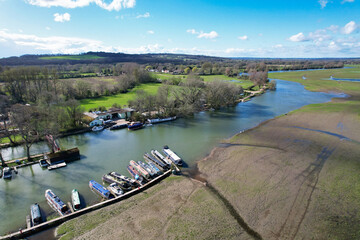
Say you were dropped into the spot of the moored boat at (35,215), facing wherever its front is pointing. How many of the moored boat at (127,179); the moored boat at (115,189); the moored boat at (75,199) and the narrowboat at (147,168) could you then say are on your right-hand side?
4

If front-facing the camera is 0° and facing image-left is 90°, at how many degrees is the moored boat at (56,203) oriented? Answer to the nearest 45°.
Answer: approximately 135°

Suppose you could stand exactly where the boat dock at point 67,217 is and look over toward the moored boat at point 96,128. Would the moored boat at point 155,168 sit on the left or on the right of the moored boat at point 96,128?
right

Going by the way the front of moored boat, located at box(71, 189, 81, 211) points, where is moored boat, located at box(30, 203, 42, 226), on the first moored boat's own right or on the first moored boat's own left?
on the first moored boat's own left

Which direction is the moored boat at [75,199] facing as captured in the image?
away from the camera

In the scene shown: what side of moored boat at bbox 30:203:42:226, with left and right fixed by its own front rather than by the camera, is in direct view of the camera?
back

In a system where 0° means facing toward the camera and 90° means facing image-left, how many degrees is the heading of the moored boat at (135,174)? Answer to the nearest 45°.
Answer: approximately 135°

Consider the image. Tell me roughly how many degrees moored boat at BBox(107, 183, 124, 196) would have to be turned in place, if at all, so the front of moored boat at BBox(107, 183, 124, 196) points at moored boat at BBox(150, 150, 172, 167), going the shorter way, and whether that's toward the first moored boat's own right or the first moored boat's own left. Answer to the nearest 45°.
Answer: approximately 90° to the first moored boat's own right

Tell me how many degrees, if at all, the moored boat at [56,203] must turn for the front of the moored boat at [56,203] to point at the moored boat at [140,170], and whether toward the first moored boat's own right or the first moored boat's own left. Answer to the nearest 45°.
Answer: approximately 135° to the first moored boat's own right

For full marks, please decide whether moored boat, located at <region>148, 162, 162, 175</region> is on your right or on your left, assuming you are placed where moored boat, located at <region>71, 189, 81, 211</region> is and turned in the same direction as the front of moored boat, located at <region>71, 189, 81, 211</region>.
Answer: on your right

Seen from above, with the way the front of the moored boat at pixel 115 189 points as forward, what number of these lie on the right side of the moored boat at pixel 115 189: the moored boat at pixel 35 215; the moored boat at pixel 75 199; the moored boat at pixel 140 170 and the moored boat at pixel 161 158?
2
